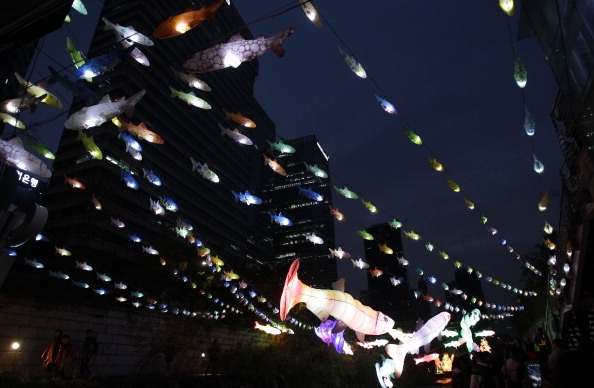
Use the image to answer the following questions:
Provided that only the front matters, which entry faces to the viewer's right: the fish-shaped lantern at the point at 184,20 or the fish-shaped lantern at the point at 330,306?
the fish-shaped lantern at the point at 330,306

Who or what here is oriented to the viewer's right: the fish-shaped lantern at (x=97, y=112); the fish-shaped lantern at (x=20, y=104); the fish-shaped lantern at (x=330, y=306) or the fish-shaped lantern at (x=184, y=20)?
the fish-shaped lantern at (x=330, y=306)

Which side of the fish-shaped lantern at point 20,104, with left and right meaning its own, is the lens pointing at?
left

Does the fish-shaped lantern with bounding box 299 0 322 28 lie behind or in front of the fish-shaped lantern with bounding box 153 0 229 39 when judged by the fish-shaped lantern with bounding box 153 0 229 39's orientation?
behind

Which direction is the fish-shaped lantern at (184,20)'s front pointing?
to the viewer's left

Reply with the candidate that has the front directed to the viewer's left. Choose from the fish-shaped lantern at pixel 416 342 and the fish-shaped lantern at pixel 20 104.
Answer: the fish-shaped lantern at pixel 20 104

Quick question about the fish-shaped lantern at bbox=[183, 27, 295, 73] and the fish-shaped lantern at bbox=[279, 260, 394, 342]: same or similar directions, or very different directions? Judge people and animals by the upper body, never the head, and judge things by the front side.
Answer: very different directions

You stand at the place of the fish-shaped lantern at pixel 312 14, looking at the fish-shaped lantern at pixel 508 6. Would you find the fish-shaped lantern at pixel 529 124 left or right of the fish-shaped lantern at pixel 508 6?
left

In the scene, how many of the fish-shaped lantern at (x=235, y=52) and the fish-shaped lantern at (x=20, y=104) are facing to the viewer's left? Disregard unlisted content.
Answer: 2
